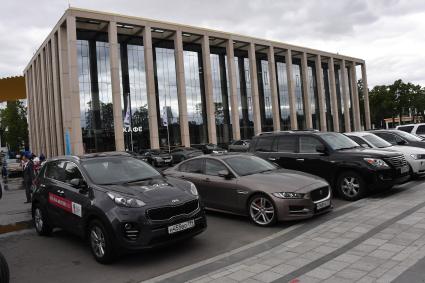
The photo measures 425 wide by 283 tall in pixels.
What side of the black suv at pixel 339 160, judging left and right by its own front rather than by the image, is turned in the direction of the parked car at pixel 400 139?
left

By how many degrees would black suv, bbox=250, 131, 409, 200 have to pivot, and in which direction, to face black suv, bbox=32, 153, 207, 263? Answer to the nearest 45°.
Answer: approximately 90° to its right

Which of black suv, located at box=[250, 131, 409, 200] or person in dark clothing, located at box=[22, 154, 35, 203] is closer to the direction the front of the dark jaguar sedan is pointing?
the black suv

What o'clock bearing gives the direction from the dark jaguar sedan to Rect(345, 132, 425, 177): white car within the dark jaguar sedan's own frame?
The white car is roughly at 9 o'clock from the dark jaguar sedan.

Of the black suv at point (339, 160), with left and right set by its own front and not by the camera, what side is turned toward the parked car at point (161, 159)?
back

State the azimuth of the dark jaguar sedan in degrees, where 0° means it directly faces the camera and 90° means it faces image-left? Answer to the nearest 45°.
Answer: approximately 315°

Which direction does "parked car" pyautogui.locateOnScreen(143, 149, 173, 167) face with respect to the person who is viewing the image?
facing the viewer and to the right of the viewer

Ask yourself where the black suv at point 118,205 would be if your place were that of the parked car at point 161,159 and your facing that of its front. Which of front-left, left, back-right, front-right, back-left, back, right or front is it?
front-right

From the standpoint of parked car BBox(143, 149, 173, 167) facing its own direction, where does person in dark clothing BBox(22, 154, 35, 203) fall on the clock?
The person in dark clothing is roughly at 2 o'clock from the parked car.

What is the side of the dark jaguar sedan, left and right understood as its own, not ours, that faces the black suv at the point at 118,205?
right

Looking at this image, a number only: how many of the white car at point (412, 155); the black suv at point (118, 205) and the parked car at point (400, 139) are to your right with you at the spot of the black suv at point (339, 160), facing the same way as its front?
1
